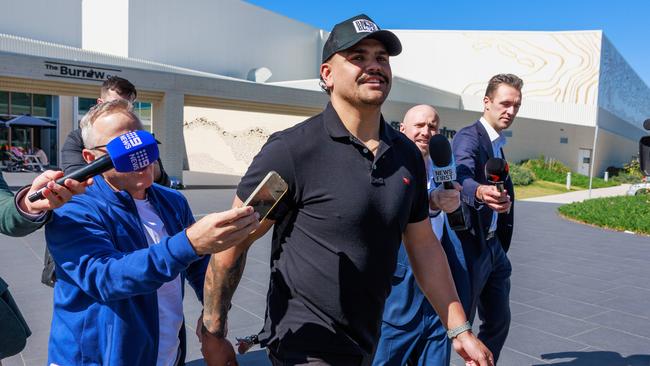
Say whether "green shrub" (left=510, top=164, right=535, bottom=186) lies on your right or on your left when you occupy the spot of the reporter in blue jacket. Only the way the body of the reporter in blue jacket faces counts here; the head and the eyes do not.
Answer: on your left

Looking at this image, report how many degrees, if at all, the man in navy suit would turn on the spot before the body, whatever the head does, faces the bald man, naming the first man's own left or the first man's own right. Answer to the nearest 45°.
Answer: approximately 90° to the first man's own right

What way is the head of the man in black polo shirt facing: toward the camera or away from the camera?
toward the camera

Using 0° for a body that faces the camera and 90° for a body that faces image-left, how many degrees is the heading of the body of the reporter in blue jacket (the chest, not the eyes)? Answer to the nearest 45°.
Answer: approximately 315°

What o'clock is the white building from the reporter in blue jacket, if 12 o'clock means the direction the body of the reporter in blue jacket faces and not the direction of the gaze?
The white building is roughly at 8 o'clock from the reporter in blue jacket.

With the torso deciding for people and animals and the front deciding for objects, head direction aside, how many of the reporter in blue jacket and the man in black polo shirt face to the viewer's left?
0

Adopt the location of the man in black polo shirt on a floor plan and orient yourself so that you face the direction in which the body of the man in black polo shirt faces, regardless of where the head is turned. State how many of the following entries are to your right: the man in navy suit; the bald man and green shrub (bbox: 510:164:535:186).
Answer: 0

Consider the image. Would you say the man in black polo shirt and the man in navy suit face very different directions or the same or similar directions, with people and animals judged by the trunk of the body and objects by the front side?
same or similar directions

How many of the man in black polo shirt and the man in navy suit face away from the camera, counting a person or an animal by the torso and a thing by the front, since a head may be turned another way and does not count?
0

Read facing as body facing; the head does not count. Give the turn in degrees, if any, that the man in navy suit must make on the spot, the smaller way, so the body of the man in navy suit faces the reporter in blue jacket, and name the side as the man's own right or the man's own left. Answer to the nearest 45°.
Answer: approximately 90° to the man's own right

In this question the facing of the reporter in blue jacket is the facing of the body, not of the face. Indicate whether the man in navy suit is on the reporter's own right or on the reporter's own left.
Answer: on the reporter's own left
